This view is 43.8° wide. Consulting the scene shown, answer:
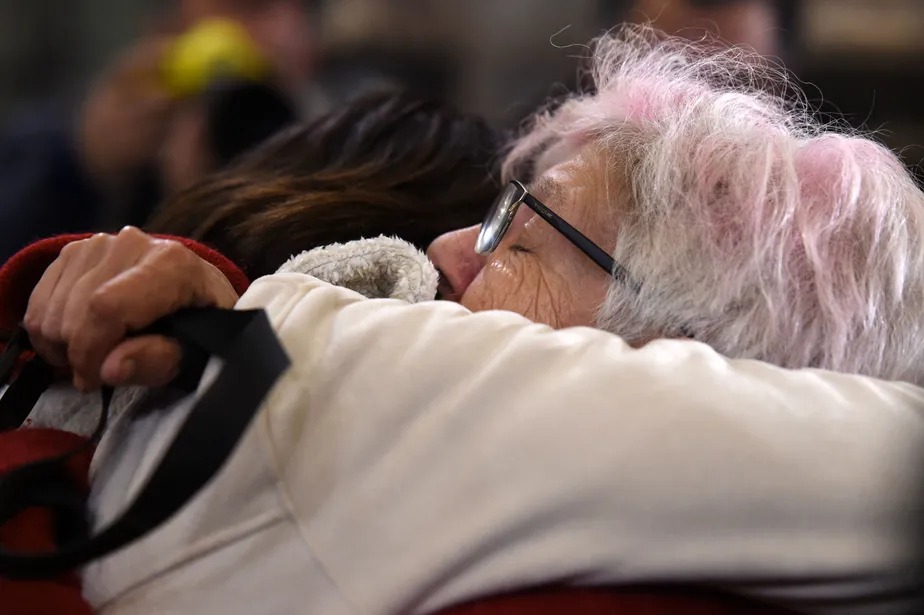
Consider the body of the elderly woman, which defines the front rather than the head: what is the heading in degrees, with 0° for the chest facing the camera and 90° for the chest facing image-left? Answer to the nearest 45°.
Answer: approximately 90°

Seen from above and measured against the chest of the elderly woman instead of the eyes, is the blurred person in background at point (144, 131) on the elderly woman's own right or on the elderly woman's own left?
on the elderly woman's own right

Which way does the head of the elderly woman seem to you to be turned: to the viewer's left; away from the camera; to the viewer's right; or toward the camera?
to the viewer's left
